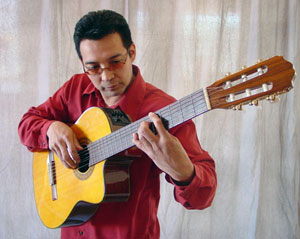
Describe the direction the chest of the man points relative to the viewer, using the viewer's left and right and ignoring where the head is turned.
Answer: facing the viewer and to the left of the viewer
